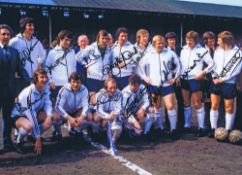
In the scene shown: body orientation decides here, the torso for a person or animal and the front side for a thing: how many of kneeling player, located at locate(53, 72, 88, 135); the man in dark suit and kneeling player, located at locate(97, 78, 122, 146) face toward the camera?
3

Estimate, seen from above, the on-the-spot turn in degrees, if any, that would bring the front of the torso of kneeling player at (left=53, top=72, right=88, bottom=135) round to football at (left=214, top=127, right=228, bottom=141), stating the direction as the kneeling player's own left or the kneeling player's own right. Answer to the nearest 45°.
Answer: approximately 90° to the kneeling player's own left

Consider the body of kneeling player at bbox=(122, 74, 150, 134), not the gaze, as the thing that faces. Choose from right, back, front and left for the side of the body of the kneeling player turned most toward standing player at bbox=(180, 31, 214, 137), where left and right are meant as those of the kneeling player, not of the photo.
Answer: left

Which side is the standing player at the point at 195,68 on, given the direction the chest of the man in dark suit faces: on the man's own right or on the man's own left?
on the man's own left

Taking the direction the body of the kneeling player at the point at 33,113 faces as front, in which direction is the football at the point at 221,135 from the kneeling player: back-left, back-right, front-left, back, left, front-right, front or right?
front-left

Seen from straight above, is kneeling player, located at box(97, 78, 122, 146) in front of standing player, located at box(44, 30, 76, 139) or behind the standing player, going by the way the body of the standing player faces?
in front

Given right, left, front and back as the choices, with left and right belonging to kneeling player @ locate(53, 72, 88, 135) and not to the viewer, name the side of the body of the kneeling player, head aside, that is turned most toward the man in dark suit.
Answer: right

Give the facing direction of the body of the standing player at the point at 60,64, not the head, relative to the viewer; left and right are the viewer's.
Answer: facing the viewer and to the right of the viewer

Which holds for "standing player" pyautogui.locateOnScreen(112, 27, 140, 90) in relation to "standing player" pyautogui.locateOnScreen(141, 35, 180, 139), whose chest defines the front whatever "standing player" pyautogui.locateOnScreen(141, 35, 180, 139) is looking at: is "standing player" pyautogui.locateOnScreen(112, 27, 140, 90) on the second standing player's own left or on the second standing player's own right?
on the second standing player's own right

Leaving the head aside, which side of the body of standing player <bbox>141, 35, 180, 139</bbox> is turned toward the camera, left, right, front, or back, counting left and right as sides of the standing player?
front

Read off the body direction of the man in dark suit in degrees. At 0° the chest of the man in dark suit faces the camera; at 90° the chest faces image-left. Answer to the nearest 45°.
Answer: approximately 0°

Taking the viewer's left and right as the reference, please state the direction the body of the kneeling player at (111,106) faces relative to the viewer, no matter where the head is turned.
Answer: facing the viewer
